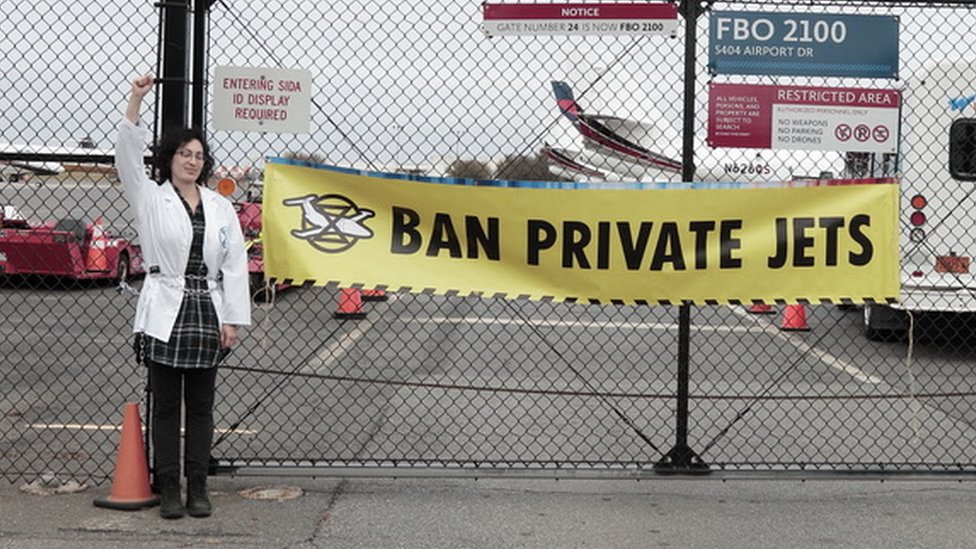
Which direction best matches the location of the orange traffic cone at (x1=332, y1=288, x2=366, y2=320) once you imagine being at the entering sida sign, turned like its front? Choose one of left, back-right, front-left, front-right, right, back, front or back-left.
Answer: back

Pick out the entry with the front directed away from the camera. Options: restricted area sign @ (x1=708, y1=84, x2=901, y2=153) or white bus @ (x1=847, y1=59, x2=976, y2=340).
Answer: the white bus

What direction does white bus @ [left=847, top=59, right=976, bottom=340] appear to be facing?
away from the camera

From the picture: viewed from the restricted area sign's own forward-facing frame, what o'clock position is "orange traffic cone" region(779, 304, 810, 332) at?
The orange traffic cone is roughly at 6 o'clock from the restricted area sign.

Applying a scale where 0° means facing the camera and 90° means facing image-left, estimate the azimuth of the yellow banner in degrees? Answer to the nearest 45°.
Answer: approximately 0°

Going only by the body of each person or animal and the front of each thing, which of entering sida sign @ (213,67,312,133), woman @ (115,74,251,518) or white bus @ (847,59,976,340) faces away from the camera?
the white bus

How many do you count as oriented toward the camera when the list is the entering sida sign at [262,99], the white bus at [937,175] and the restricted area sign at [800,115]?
2

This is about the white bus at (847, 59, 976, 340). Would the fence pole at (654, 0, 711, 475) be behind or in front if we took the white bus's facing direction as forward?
behind

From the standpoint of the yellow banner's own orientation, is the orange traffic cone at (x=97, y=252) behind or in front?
behind

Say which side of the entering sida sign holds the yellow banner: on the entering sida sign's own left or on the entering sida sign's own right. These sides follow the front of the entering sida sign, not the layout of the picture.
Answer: on the entering sida sign's own left
